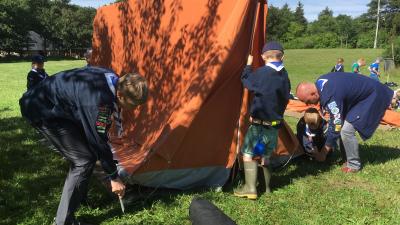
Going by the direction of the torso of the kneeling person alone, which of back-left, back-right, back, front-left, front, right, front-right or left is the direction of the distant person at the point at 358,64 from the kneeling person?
back-right

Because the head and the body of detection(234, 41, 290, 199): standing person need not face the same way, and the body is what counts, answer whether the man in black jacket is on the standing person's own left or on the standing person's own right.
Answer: on the standing person's own left

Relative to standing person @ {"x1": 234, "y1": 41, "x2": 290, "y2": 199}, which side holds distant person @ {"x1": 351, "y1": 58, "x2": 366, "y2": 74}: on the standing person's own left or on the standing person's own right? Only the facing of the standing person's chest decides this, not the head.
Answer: on the standing person's own right

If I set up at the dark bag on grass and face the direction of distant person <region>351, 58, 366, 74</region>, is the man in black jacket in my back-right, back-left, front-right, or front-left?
back-left

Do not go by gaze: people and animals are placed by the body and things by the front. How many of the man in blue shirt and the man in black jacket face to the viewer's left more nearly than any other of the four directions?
1

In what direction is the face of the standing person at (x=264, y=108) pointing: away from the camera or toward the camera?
away from the camera

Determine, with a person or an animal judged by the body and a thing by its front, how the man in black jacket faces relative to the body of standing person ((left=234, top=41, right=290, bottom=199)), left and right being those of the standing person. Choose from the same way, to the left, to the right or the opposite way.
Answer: to the right

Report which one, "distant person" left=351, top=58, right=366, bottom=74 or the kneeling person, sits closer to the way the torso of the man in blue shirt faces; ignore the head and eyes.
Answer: the kneeling person

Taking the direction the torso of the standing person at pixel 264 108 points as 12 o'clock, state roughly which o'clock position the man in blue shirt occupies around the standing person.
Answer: The man in blue shirt is roughly at 3 o'clock from the standing person.

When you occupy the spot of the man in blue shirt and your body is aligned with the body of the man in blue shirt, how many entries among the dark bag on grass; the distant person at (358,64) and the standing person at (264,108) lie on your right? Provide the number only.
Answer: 1

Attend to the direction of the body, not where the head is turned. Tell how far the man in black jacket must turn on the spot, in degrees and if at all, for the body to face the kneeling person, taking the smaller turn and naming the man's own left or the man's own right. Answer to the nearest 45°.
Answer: approximately 45° to the man's own left

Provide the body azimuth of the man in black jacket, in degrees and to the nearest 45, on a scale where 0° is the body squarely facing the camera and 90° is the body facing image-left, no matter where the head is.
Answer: approximately 270°
